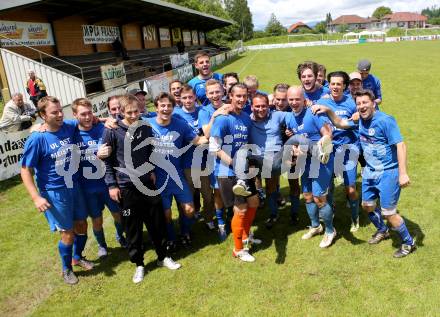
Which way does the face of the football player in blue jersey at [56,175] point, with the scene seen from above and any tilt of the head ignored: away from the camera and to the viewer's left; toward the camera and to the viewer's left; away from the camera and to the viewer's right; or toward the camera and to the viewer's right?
toward the camera and to the viewer's right

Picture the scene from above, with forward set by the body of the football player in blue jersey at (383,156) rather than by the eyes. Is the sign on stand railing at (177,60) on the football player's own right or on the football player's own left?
on the football player's own right

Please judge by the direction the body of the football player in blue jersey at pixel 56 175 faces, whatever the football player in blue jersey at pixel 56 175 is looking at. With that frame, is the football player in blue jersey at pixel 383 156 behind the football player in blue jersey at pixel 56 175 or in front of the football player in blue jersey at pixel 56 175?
in front

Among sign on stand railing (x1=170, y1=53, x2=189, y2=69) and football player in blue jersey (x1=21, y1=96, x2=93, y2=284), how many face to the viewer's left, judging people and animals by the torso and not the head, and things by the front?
0

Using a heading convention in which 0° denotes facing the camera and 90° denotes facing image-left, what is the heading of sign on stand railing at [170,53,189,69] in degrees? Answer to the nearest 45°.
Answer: approximately 315°

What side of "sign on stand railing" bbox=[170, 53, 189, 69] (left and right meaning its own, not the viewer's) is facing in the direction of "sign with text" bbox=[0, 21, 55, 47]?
right

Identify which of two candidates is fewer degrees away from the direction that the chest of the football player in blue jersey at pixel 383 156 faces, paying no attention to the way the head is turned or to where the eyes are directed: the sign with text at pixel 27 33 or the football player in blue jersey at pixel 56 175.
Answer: the football player in blue jersey

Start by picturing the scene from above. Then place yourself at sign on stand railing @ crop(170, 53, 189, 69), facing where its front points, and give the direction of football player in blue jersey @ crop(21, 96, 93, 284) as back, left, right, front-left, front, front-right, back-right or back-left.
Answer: front-right

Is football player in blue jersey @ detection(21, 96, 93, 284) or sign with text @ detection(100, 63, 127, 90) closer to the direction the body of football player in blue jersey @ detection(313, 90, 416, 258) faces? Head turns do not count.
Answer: the football player in blue jersey

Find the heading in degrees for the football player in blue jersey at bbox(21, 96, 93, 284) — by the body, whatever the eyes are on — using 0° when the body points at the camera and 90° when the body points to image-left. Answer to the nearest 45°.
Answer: approximately 315°

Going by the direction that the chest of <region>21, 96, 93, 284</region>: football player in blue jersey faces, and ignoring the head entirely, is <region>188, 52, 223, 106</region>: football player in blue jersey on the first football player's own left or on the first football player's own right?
on the first football player's own left
